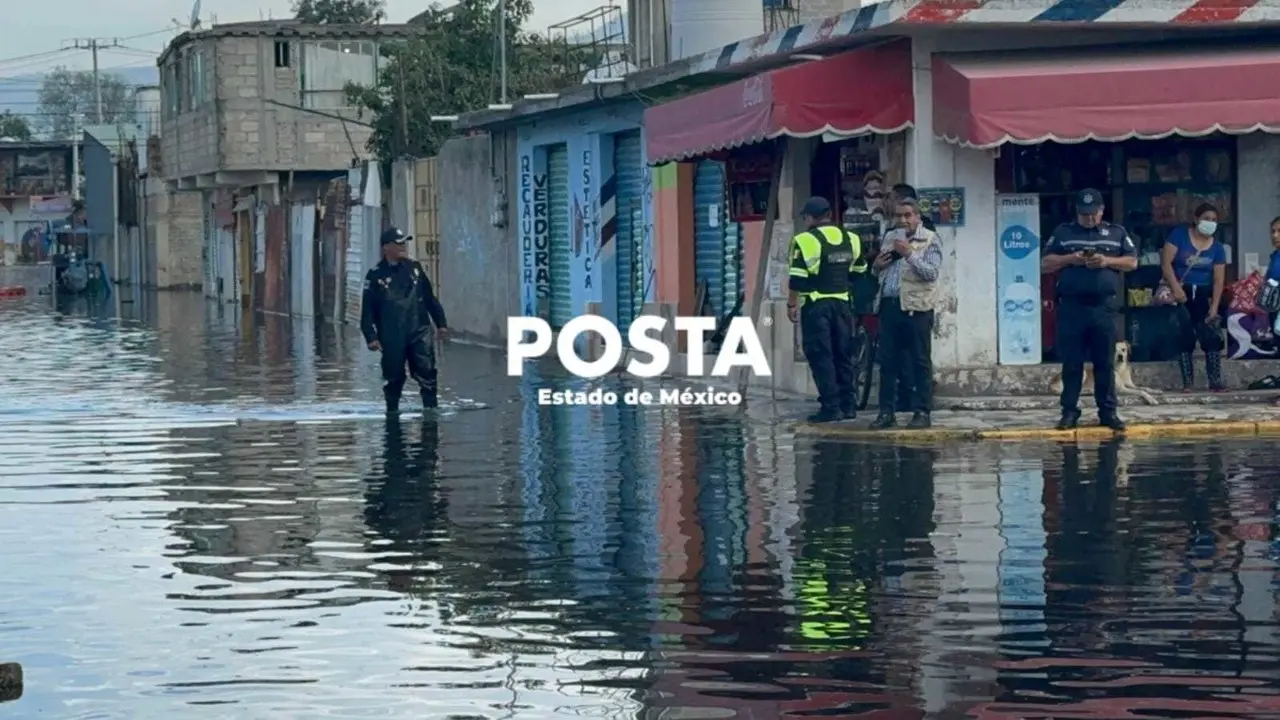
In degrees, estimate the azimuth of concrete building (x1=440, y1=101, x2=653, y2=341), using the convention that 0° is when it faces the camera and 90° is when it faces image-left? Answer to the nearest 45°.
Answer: approximately 45°

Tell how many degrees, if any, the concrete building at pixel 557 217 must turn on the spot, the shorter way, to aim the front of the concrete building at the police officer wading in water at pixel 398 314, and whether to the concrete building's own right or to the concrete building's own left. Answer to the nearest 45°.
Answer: approximately 45° to the concrete building's own left

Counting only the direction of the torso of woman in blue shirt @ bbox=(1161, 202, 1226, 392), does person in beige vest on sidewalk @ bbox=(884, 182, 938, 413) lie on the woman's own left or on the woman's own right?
on the woman's own right

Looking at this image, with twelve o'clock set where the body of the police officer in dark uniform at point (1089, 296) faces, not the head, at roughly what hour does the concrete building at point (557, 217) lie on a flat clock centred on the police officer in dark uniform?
The concrete building is roughly at 5 o'clock from the police officer in dark uniform.

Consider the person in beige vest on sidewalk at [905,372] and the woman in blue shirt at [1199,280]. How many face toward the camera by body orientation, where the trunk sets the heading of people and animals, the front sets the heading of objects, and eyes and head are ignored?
2

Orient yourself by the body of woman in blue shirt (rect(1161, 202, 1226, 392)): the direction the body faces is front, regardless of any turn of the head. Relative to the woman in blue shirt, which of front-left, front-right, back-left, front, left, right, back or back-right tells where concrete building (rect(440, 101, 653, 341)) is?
back-right

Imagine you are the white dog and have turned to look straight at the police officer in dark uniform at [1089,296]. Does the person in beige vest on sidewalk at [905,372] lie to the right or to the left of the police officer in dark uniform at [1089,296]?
right

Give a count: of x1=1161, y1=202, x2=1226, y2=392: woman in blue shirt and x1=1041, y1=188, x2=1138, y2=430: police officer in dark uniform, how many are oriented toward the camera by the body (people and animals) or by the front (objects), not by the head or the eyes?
2
